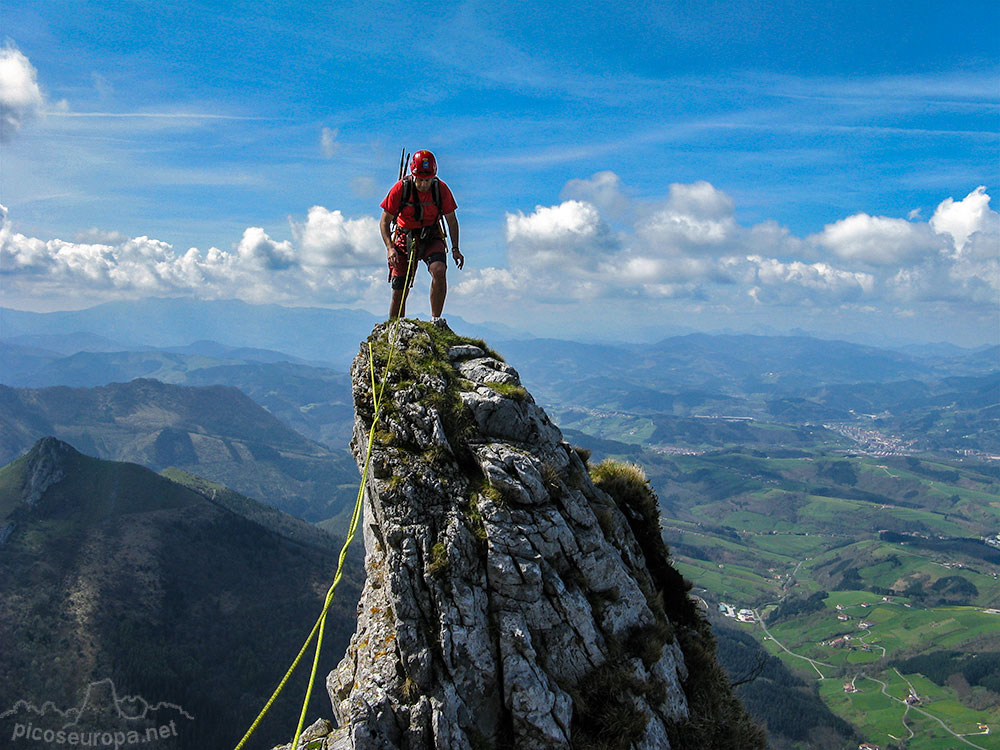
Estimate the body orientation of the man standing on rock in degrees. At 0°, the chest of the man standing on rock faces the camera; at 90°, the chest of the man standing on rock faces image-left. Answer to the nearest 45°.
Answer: approximately 0°
